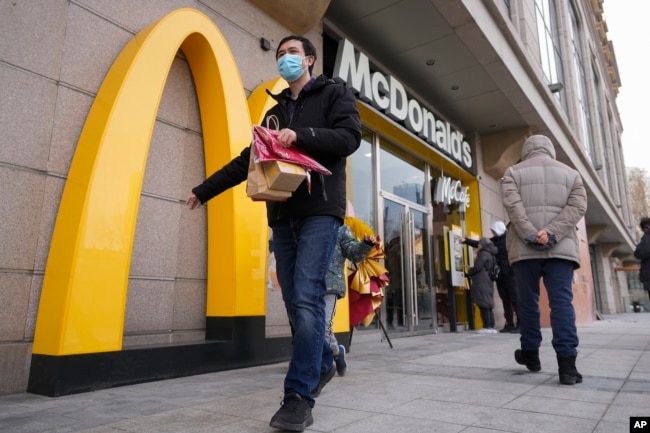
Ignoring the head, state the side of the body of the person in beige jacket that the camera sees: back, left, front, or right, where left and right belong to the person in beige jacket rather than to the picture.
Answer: back

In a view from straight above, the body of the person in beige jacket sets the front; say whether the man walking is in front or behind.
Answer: behind

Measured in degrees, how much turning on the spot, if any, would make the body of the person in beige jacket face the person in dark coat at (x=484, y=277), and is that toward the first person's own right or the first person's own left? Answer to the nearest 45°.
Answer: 0° — they already face them

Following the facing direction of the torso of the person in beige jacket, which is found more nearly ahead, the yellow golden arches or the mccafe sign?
the mccafe sign

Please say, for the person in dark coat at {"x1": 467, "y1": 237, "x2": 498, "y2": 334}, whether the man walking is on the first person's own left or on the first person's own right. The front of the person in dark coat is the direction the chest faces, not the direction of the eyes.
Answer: on the first person's own left

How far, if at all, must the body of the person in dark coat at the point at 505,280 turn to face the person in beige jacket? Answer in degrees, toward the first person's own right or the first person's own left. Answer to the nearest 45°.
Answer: approximately 90° to the first person's own left

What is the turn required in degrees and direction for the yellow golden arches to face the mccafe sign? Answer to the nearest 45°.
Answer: approximately 90° to its left

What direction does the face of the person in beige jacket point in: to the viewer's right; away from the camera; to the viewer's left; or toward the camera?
away from the camera

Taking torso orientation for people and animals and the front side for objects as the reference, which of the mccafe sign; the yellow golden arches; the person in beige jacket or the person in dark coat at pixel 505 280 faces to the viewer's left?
the person in dark coat

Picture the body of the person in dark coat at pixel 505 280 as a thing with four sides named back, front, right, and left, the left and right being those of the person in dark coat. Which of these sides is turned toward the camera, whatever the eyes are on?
left

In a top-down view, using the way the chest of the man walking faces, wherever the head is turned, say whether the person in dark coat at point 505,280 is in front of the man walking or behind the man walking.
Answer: behind
